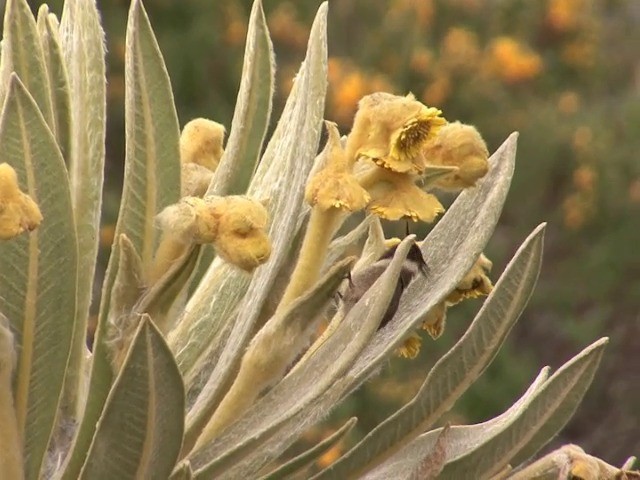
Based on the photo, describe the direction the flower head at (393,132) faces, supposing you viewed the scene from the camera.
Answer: facing the viewer and to the right of the viewer
